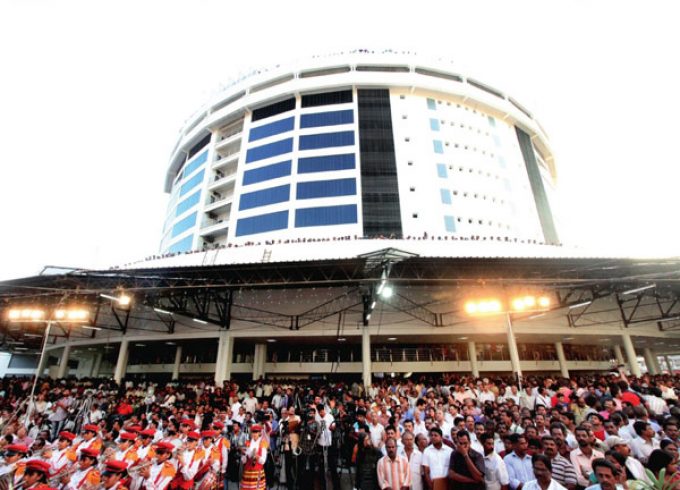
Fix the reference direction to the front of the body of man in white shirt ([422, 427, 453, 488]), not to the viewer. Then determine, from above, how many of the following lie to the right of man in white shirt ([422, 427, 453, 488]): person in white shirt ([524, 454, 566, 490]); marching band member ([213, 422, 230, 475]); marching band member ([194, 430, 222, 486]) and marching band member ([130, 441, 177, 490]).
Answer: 3

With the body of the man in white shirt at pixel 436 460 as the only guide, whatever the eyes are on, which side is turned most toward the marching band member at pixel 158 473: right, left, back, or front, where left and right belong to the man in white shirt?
right

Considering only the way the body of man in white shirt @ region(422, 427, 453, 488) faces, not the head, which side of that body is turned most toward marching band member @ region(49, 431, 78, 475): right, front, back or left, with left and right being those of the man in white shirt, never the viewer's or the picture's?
right

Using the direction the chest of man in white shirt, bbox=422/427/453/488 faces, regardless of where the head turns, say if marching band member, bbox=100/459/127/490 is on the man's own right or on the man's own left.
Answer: on the man's own right

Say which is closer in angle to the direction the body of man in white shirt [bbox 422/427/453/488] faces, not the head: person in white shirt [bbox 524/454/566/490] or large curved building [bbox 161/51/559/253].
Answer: the person in white shirt

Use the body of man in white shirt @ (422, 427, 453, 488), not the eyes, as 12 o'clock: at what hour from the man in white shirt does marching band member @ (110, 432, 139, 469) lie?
The marching band member is roughly at 3 o'clock from the man in white shirt.

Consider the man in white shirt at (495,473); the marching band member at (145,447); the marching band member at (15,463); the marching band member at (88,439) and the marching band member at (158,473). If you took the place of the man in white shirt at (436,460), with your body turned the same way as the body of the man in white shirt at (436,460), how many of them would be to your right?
4

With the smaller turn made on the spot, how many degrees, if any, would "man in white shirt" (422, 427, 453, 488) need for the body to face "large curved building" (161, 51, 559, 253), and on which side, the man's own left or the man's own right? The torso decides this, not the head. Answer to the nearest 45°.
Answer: approximately 180°

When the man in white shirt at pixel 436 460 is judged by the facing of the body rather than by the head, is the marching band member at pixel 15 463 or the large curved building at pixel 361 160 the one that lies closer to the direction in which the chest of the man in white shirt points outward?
the marching band member

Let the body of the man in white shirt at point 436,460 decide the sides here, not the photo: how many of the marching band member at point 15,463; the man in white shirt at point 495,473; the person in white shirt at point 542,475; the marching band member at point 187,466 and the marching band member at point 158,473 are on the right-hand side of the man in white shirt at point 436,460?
3

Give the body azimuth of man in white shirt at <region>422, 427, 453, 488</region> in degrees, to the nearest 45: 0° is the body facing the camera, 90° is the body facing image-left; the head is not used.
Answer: approximately 0°
